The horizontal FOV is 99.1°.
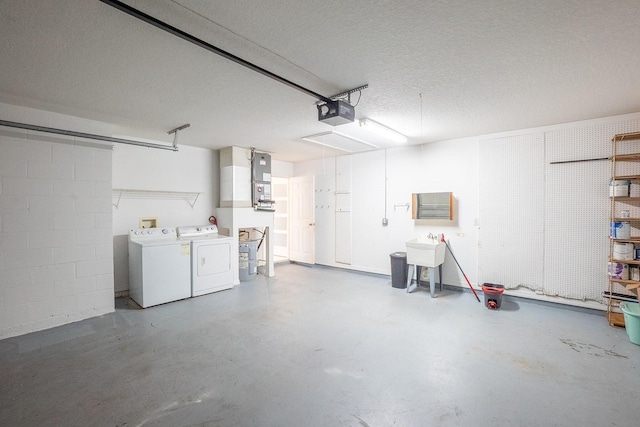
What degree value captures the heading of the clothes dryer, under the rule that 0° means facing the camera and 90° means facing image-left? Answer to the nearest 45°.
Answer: approximately 315°

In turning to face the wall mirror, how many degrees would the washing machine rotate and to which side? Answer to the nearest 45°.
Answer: approximately 45° to its left

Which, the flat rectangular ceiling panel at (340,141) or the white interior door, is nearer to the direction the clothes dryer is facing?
the flat rectangular ceiling panel

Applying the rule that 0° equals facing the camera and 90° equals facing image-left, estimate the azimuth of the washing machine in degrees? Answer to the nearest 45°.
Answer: approximately 315°

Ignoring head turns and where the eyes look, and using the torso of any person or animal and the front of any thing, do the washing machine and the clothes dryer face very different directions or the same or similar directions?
same or similar directions

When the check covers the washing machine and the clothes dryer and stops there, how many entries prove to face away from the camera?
0

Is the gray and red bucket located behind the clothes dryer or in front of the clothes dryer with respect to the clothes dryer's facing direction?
in front

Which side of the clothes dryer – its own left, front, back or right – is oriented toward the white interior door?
left
